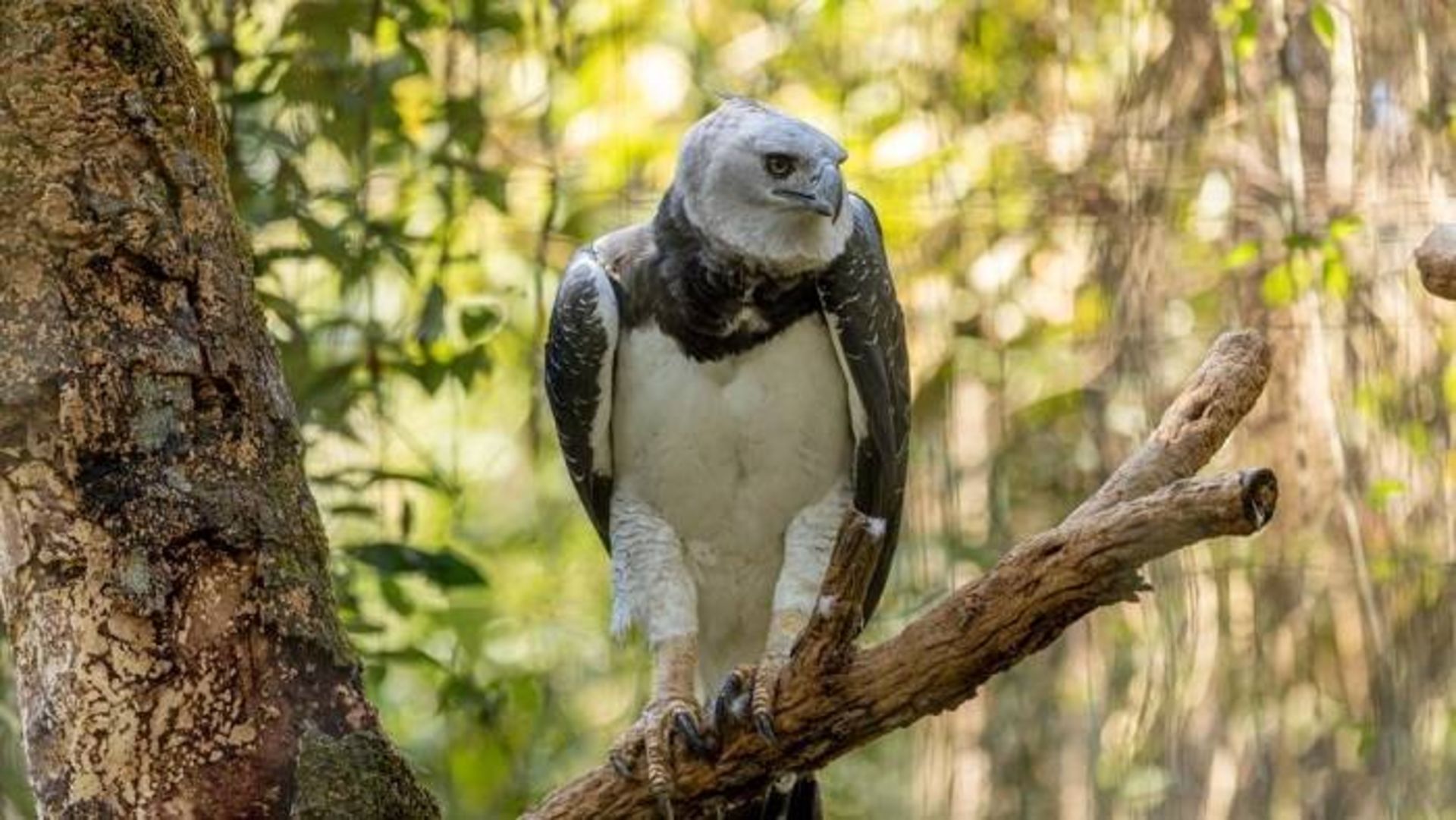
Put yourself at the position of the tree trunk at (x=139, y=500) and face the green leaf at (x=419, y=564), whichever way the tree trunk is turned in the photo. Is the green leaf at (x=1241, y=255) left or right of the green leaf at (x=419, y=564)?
right

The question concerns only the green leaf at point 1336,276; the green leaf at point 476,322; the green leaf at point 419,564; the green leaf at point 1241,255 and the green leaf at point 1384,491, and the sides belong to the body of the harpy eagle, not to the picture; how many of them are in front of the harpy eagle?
0

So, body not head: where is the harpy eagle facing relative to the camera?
toward the camera

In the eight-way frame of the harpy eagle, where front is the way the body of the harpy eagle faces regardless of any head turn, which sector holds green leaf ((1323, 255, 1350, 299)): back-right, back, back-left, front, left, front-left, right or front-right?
back-left

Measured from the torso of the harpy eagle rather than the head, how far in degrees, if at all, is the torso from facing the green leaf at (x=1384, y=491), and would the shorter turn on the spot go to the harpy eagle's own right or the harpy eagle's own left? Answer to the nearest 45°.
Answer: approximately 135° to the harpy eagle's own left

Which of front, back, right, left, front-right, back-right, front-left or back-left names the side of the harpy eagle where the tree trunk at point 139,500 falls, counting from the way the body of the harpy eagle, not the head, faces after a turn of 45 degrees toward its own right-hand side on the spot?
front

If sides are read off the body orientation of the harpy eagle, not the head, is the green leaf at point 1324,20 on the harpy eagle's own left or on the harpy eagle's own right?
on the harpy eagle's own left

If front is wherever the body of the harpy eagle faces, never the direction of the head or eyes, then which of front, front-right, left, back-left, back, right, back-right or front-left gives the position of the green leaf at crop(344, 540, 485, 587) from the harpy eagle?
back-right

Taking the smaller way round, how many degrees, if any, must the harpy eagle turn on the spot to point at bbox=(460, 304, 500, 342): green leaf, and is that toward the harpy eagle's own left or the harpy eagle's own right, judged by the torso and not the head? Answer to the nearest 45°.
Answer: approximately 135° to the harpy eagle's own right

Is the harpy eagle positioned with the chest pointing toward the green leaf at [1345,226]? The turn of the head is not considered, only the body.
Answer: no

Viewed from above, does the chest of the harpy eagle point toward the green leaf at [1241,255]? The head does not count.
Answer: no
